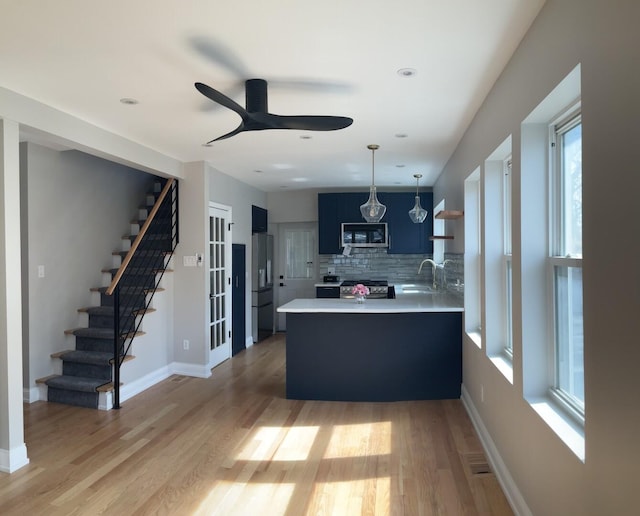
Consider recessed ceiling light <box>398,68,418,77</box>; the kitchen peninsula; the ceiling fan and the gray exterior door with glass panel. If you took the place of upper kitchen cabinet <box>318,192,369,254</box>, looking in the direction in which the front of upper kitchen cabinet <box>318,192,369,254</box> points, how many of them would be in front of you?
3

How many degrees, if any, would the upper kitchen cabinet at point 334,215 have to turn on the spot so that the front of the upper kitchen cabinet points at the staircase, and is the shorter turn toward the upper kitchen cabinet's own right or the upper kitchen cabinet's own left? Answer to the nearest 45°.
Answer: approximately 45° to the upper kitchen cabinet's own right

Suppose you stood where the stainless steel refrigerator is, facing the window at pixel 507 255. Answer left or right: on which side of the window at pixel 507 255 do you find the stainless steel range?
left

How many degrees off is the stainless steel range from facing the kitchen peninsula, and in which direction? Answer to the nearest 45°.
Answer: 0° — it already faces it

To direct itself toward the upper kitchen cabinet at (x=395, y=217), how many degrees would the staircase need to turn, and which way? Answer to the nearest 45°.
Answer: approximately 135° to its left

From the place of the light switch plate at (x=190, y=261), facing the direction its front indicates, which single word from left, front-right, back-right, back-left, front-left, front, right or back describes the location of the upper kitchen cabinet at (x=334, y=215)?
back-left

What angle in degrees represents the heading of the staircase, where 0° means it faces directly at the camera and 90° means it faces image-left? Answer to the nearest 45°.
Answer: approximately 45°

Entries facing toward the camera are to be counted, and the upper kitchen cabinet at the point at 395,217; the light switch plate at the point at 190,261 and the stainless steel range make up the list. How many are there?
3

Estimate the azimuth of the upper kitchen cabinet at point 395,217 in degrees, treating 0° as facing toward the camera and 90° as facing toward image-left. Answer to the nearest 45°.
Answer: approximately 0°

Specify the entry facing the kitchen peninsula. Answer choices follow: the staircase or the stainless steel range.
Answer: the stainless steel range

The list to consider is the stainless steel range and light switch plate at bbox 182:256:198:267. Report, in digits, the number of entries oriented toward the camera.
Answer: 2

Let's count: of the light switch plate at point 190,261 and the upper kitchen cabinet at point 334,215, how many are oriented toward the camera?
2

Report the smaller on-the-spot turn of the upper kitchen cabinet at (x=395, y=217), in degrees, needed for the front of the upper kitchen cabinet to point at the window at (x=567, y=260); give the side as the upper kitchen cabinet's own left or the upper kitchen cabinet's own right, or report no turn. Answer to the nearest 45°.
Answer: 0° — it already faces it

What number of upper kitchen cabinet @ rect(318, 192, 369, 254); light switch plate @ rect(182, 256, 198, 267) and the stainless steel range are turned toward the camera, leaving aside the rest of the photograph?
3

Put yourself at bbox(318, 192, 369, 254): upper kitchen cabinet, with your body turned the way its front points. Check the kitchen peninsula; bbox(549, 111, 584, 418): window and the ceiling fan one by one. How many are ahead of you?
3
